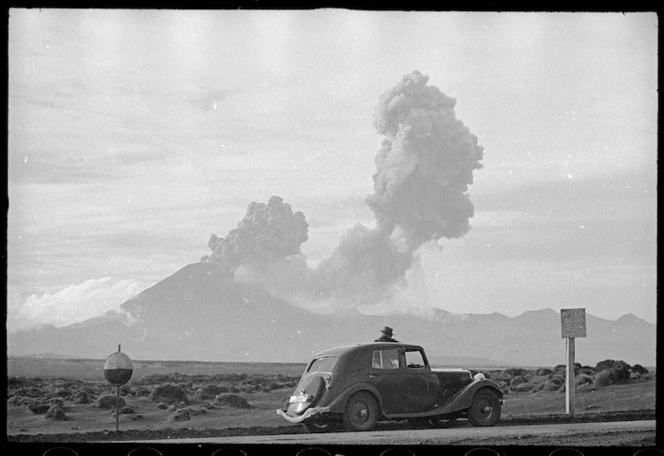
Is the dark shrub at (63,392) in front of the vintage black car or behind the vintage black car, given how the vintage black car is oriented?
behind

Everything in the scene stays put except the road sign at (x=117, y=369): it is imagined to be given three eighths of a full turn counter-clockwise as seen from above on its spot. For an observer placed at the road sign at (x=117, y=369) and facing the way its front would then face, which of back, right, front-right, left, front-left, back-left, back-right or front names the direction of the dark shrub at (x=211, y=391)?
front-left

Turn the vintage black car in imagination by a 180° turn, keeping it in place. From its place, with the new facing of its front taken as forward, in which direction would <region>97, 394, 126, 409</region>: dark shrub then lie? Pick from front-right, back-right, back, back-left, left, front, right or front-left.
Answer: front-right

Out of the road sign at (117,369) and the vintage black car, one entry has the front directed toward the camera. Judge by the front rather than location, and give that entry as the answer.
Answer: the road sign

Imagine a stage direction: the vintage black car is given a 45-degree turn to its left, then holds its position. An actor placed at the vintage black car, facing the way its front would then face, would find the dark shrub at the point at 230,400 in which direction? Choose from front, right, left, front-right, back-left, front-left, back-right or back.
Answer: left

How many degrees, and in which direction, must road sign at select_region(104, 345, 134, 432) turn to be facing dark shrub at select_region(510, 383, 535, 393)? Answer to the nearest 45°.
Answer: approximately 90° to its left

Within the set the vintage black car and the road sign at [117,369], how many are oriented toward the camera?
1

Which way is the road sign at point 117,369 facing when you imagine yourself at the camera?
facing the viewer

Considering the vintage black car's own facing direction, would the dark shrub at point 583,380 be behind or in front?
in front

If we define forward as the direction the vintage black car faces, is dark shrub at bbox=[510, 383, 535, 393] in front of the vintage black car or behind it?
in front

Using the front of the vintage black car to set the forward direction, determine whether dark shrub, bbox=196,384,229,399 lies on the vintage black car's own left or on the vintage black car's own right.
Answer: on the vintage black car's own left

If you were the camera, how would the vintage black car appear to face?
facing away from the viewer and to the right of the viewer

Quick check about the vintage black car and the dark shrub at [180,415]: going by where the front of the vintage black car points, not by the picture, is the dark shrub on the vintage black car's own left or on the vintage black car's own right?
on the vintage black car's own left

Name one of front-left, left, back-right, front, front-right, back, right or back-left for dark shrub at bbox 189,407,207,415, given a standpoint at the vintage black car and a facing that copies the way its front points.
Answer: back-left

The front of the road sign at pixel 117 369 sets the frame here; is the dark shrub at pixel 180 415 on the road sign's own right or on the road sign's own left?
on the road sign's own left

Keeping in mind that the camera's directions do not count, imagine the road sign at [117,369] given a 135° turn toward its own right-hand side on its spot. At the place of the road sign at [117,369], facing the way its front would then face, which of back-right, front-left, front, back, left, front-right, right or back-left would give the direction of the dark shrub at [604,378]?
back-right

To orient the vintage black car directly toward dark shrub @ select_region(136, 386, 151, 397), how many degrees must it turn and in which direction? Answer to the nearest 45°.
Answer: approximately 135° to its left
